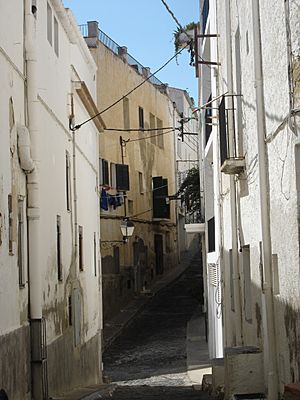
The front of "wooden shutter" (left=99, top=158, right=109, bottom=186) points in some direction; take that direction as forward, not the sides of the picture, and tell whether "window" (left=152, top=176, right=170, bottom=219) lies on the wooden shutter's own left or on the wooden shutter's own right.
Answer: on the wooden shutter's own left

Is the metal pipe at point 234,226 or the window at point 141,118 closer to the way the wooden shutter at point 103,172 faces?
the metal pipe

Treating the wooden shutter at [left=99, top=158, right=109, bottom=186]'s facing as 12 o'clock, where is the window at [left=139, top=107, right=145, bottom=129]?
The window is roughly at 8 o'clock from the wooden shutter.

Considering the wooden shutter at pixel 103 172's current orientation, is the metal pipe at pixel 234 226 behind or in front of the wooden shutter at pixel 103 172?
in front

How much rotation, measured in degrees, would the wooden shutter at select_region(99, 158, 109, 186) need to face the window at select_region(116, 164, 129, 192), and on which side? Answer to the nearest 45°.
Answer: approximately 135° to its left

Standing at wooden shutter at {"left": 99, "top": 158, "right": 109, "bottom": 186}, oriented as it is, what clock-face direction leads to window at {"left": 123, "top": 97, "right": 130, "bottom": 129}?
The window is roughly at 8 o'clock from the wooden shutter.

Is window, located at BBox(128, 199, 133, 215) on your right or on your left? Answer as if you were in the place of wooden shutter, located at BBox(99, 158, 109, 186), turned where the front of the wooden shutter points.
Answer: on your left

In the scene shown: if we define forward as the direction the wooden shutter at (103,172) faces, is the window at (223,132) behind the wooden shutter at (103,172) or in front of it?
in front

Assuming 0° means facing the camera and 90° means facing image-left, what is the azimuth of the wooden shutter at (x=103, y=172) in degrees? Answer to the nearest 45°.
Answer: approximately 315°

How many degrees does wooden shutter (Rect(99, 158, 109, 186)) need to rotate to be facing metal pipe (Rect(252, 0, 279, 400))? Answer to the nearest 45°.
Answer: approximately 45° to its right
